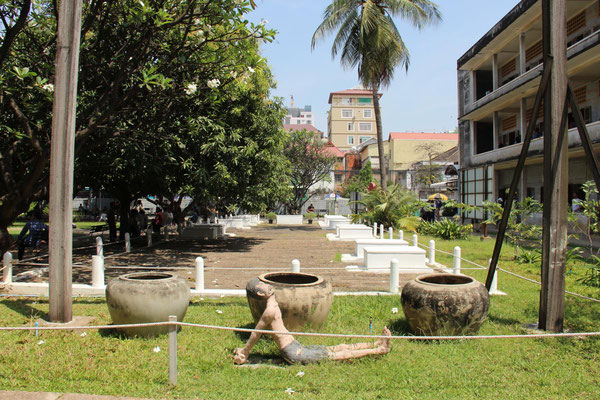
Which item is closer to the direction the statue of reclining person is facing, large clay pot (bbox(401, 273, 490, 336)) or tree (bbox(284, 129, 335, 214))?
the large clay pot

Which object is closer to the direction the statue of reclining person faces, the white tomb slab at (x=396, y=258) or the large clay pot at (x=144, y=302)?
the white tomb slab

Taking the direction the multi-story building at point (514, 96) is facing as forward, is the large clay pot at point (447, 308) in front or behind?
in front

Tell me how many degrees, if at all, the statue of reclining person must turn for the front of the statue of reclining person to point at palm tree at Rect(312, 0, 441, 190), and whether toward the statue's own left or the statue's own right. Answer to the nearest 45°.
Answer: approximately 90° to the statue's own left

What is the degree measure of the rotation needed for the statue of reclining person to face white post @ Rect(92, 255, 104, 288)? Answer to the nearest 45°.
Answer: approximately 135° to its left

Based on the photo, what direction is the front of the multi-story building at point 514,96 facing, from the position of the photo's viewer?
facing the viewer and to the left of the viewer

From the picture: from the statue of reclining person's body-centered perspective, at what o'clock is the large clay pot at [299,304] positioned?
The large clay pot is roughly at 9 o'clock from the statue of reclining person.

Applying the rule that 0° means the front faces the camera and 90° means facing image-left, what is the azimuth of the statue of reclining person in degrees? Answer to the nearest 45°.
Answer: approximately 270°

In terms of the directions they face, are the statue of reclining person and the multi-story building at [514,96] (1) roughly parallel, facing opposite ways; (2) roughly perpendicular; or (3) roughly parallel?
roughly parallel, facing opposite ways

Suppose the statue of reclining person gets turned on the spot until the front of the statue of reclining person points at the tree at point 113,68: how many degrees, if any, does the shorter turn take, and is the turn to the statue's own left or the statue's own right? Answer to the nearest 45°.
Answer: approximately 135° to the statue's own left

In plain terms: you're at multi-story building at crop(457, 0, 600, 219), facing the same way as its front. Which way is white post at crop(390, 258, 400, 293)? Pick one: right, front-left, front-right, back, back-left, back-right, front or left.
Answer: front-left

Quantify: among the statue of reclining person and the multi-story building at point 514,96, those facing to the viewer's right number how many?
1

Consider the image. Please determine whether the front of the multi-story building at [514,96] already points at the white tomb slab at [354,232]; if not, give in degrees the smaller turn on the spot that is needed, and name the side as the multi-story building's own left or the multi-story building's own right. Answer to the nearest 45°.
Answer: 0° — it already faces it

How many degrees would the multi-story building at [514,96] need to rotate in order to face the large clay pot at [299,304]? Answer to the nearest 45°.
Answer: approximately 45° to its left
